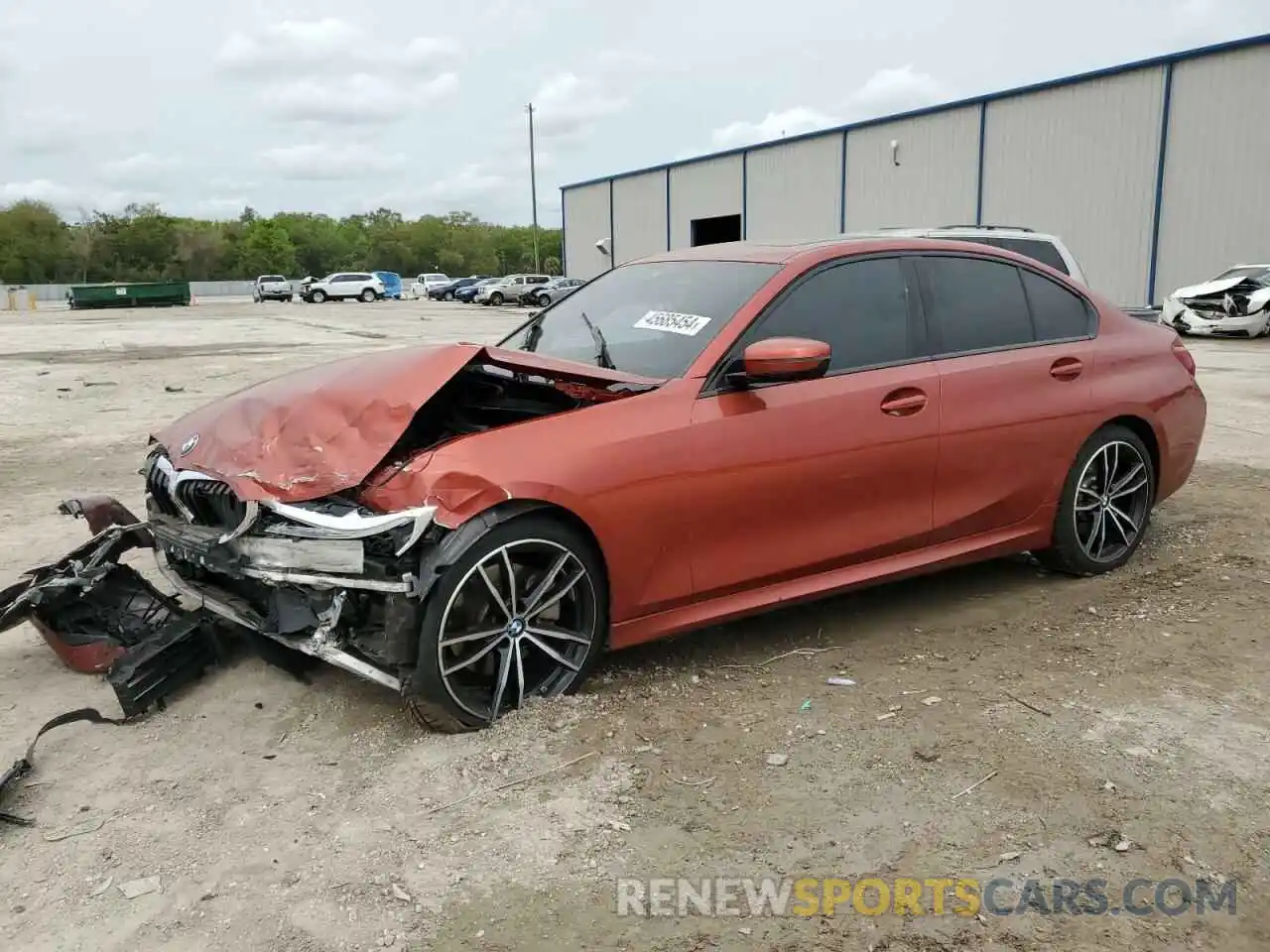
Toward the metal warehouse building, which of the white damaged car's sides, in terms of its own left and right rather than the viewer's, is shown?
right

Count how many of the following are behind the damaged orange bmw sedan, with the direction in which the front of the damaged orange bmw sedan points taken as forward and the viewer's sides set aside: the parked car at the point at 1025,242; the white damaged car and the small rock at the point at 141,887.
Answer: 2

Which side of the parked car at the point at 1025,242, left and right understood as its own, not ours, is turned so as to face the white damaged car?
back

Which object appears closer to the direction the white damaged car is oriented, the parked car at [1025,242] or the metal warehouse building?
the parked car

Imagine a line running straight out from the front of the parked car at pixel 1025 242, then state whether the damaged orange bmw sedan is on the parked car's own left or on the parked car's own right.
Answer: on the parked car's own left

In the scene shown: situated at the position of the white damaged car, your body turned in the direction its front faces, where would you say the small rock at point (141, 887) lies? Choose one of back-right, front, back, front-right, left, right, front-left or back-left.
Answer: front-left

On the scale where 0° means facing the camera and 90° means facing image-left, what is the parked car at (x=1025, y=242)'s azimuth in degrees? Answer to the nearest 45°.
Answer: approximately 90°

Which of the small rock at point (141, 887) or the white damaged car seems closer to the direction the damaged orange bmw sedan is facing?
the small rock

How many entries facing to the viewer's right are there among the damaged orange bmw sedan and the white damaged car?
0

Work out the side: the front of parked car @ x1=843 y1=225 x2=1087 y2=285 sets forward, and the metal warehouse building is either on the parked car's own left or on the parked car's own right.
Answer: on the parked car's own right

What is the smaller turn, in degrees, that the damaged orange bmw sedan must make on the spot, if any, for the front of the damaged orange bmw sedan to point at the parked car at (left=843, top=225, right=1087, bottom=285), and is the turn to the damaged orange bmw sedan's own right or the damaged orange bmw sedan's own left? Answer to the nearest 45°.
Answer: approximately 180°
